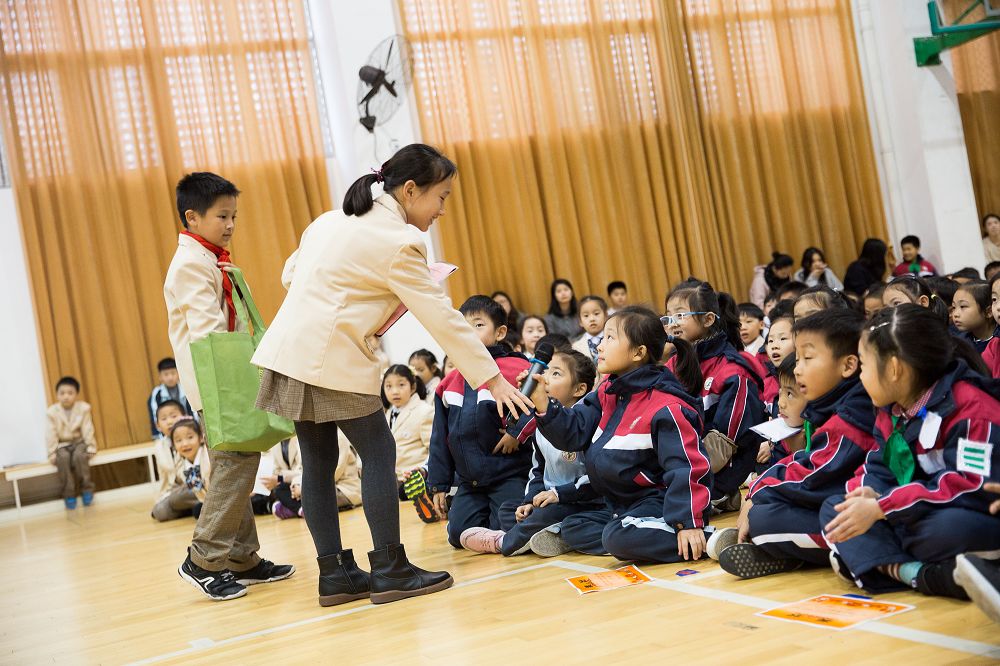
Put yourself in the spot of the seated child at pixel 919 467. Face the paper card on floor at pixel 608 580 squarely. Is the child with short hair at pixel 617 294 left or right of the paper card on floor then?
right

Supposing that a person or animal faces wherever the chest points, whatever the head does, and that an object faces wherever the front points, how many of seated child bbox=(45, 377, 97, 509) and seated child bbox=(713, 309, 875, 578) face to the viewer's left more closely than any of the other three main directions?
1

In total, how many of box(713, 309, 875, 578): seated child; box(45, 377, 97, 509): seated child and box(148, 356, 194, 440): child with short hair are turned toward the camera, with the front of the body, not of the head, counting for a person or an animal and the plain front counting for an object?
2

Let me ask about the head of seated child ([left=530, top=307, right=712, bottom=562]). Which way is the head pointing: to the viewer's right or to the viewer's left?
to the viewer's left

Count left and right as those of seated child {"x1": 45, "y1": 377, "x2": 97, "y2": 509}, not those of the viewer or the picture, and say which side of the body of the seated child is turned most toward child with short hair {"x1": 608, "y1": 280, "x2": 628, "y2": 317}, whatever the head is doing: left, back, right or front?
left

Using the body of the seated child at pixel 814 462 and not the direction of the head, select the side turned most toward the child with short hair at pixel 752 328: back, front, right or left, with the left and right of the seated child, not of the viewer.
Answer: right

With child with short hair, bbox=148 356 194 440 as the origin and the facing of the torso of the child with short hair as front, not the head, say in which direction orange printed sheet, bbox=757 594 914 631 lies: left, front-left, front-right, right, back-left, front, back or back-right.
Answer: front

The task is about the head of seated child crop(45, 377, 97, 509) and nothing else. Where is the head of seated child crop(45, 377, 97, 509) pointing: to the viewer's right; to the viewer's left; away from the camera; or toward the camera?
toward the camera

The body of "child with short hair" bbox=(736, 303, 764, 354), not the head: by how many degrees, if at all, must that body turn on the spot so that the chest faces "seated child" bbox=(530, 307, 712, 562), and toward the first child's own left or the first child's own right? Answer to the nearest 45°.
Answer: approximately 45° to the first child's own left

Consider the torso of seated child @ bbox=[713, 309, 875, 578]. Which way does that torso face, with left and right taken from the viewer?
facing to the left of the viewer

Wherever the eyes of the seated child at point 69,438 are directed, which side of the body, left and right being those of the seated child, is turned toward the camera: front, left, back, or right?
front

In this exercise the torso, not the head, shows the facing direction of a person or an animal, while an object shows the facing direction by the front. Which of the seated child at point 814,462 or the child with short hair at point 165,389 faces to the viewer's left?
the seated child

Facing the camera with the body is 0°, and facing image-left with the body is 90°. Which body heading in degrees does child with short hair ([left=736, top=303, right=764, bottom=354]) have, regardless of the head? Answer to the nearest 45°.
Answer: approximately 45°

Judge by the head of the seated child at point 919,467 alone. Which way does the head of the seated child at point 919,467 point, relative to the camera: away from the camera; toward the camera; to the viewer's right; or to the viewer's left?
to the viewer's left
